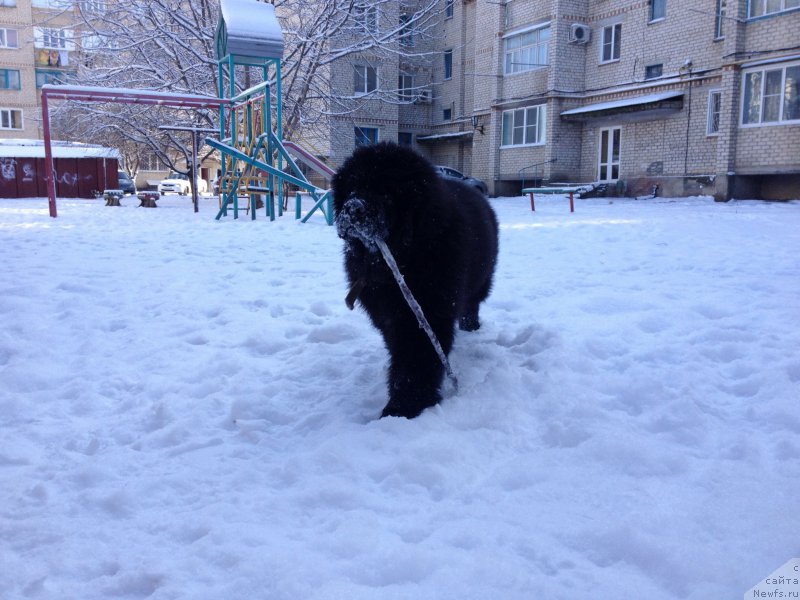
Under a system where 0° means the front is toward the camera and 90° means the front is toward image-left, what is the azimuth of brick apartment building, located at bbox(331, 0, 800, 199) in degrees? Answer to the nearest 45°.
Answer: approximately 45°

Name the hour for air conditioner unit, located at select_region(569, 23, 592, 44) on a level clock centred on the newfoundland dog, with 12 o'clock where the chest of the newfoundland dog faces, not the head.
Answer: The air conditioner unit is roughly at 5 o'clock from the newfoundland dog.

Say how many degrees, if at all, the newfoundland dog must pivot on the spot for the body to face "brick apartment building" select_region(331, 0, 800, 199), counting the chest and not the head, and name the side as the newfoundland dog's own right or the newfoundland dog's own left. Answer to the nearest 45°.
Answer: approximately 135° to the newfoundland dog's own right

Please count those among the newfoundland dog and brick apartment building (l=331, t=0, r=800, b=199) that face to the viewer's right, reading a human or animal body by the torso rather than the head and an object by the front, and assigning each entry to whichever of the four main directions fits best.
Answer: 0

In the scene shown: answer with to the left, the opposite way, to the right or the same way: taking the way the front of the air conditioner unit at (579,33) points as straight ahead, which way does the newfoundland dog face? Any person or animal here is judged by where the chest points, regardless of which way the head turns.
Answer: the same way

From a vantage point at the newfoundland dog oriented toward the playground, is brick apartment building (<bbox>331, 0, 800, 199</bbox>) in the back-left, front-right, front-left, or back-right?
front-right

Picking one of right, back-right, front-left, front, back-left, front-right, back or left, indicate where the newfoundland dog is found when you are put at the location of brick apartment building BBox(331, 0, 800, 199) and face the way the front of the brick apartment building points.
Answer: front-left

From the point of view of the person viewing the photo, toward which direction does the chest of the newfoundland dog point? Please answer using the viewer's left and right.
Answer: facing the viewer and to the left of the viewer

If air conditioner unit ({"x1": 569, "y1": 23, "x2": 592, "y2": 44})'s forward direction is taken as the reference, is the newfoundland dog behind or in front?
in front

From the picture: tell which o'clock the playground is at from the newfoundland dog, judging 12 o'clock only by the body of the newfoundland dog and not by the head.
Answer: The playground is roughly at 4 o'clock from the newfoundland dog.

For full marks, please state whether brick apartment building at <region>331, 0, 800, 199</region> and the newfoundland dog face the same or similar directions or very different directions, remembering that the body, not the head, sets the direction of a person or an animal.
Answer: same or similar directions

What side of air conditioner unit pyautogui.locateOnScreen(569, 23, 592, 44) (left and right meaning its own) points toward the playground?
front
